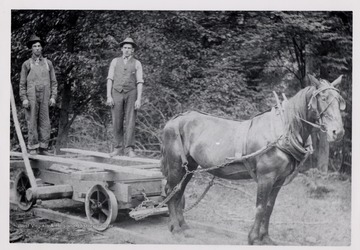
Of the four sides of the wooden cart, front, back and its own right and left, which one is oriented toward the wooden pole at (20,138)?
back

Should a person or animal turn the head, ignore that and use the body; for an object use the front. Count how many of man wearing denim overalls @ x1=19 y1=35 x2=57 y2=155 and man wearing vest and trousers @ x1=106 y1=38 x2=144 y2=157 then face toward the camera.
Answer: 2

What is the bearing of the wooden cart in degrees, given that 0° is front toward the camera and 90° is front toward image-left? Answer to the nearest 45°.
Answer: approximately 315°

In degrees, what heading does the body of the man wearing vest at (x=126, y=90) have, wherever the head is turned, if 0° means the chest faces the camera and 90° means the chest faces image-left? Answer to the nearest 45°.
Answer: approximately 0°

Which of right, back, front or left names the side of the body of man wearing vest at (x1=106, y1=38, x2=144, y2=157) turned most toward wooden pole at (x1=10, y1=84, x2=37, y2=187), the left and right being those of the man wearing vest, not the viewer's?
right
